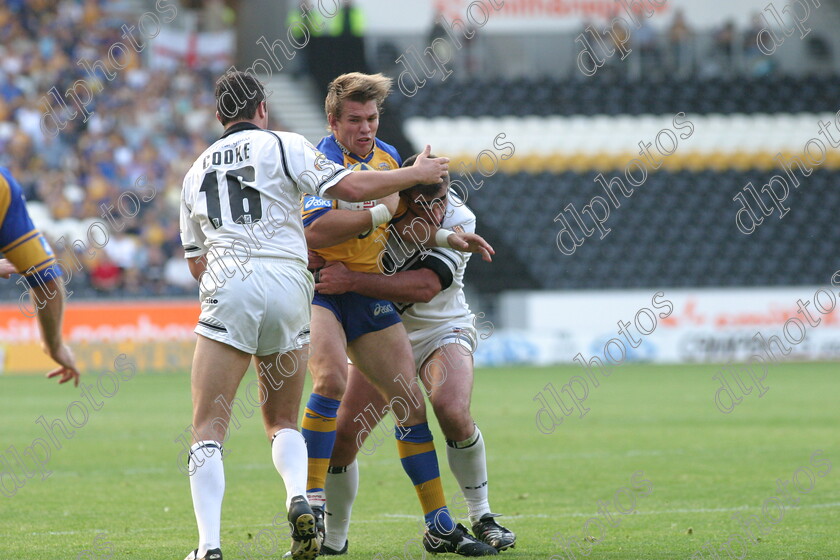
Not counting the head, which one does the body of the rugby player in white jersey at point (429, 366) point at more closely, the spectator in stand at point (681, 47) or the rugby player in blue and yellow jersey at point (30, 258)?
the rugby player in blue and yellow jersey

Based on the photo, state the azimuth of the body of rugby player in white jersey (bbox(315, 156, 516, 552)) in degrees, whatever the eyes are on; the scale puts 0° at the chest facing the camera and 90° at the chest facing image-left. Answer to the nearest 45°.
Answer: approximately 45°

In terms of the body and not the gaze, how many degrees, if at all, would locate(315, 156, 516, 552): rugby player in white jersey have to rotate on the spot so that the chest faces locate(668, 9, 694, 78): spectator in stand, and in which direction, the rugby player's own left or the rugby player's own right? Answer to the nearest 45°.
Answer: approximately 135° to the rugby player's own right

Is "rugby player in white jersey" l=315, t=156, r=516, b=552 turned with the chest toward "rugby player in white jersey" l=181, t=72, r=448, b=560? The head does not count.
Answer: yes

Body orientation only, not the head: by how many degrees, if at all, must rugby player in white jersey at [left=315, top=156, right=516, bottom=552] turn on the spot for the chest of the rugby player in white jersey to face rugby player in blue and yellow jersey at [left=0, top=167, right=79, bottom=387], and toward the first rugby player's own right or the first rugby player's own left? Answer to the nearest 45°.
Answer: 0° — they already face them
